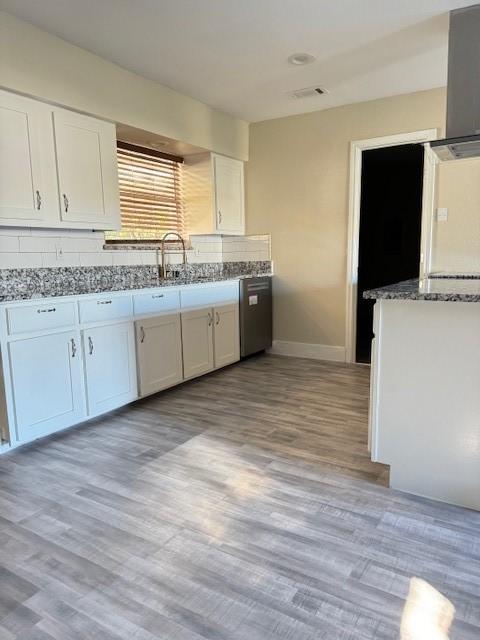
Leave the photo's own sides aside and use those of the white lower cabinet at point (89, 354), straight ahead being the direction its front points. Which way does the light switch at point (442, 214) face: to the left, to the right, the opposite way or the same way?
to the right

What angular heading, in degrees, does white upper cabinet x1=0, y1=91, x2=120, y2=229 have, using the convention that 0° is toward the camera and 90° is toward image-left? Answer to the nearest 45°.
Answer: approximately 315°

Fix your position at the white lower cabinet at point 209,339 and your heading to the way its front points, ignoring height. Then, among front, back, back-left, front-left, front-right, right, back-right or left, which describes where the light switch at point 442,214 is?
front-left

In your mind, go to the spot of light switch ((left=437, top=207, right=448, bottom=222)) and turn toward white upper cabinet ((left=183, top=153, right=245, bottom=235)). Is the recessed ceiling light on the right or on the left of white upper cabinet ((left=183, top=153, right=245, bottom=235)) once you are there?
left

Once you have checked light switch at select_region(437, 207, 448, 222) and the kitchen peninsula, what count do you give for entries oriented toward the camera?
1

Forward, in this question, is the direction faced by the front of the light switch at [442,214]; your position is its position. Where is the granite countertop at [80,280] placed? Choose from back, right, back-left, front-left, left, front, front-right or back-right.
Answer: front-right

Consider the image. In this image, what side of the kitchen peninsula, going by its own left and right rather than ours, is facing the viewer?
left

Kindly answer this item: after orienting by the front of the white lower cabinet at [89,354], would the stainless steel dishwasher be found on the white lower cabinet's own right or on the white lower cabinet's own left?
on the white lower cabinet's own left
